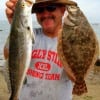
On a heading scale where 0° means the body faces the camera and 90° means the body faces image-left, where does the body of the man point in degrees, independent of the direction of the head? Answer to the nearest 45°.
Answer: approximately 0°

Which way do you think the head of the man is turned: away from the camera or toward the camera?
toward the camera
